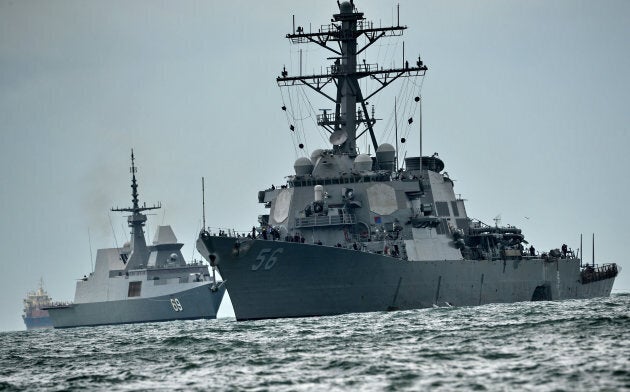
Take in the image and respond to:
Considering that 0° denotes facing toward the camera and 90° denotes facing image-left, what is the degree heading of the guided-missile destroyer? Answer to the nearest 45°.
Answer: approximately 45°
